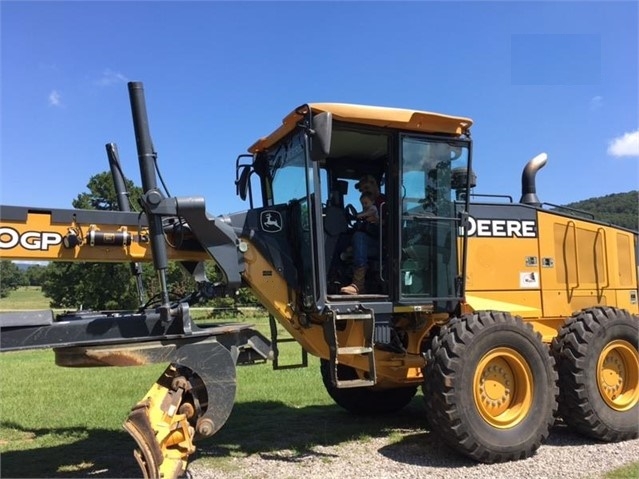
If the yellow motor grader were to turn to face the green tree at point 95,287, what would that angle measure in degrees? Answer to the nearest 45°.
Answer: approximately 90° to its right

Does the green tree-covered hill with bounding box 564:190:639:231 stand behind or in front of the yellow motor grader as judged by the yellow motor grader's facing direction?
behind
